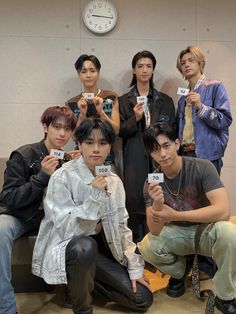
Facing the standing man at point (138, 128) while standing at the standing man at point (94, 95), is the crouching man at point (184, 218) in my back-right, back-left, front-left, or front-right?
front-right

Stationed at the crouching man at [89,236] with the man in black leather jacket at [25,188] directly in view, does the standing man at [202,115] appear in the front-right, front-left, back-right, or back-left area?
back-right

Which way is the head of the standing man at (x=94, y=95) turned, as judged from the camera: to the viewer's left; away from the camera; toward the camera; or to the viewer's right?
toward the camera

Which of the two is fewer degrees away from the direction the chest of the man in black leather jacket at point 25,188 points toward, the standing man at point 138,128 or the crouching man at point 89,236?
the crouching man

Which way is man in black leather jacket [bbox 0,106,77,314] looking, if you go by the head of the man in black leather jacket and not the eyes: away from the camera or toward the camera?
toward the camera

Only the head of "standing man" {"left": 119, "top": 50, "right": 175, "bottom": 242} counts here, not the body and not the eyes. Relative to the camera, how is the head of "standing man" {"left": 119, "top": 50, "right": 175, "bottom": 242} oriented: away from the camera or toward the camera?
toward the camera

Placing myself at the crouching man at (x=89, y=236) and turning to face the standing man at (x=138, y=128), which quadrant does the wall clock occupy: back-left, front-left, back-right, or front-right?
front-left

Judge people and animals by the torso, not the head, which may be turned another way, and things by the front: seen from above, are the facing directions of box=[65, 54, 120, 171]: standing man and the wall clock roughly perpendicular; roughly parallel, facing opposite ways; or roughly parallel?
roughly parallel

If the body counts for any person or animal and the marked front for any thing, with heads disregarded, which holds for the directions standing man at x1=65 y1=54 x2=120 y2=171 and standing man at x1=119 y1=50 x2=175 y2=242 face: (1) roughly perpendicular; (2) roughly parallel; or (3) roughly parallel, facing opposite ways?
roughly parallel

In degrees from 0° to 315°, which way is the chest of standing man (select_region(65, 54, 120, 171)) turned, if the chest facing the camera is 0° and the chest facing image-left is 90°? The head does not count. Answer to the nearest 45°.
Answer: approximately 0°

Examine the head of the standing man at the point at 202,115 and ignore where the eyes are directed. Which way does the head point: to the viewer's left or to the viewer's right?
to the viewer's left

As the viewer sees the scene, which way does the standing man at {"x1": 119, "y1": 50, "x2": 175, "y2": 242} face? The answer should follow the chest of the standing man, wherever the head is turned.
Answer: toward the camera

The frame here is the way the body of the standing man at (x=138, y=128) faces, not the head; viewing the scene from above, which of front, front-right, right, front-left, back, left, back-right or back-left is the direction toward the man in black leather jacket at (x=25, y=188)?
front-right

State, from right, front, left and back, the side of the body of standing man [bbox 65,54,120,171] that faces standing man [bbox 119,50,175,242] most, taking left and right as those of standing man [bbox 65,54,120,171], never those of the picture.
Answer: left

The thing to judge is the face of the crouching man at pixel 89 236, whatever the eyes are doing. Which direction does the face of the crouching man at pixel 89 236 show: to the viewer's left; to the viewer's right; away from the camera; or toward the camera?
toward the camera

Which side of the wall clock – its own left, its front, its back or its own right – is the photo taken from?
front

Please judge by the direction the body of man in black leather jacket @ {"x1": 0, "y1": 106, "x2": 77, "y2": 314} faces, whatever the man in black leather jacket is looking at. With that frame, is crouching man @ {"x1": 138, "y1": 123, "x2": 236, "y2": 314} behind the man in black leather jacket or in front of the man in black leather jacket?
in front
